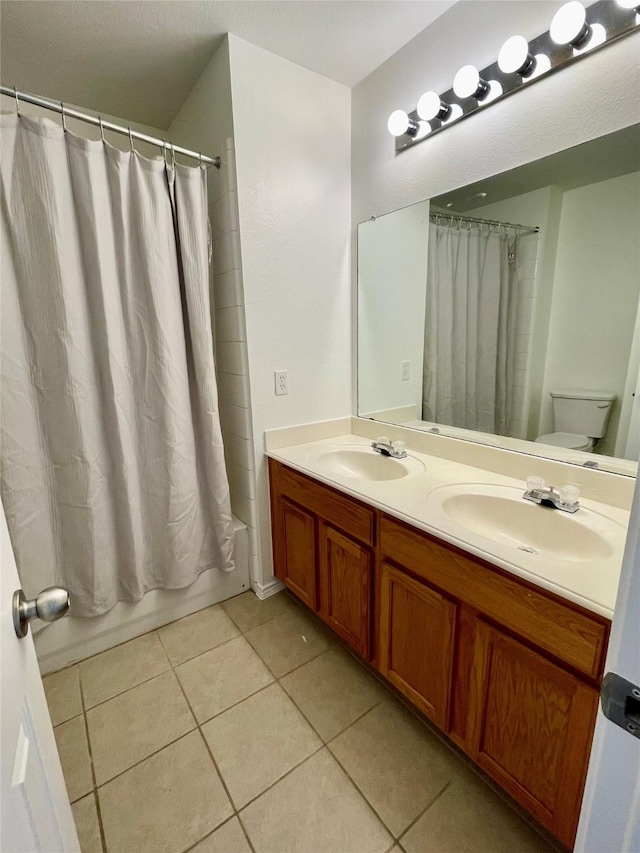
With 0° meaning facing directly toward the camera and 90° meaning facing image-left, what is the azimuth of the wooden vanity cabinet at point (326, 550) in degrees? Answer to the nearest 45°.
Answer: approximately 45°

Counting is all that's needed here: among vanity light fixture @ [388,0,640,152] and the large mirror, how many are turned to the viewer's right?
0

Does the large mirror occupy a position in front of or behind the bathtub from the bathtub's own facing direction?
in front

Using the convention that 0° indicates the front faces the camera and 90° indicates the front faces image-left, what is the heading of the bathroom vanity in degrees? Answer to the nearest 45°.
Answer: approximately 45°

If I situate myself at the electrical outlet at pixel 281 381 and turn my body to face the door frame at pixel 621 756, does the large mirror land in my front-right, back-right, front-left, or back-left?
front-left

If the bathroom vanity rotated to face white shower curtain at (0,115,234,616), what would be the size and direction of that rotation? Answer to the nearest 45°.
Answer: approximately 45° to its right

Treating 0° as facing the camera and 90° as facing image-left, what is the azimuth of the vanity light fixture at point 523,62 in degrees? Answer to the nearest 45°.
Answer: approximately 45°

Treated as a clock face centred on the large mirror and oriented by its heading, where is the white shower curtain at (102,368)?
The white shower curtain is roughly at 1 o'clock from the large mirror.

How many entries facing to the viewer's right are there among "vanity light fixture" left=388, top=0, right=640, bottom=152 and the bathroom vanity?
0

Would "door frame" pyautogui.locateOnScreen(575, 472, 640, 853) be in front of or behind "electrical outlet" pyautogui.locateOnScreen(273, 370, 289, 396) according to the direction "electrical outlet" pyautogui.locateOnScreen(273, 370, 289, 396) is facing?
in front

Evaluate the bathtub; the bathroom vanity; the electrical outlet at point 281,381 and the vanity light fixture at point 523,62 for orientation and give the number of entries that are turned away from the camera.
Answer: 0

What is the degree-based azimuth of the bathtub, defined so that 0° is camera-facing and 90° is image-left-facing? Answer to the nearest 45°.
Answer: approximately 315°

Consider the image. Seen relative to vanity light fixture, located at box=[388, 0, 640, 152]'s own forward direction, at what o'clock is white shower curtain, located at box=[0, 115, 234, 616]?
The white shower curtain is roughly at 1 o'clock from the vanity light fixture.

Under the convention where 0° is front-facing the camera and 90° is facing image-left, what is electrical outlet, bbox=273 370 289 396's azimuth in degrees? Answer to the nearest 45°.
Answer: approximately 315°
